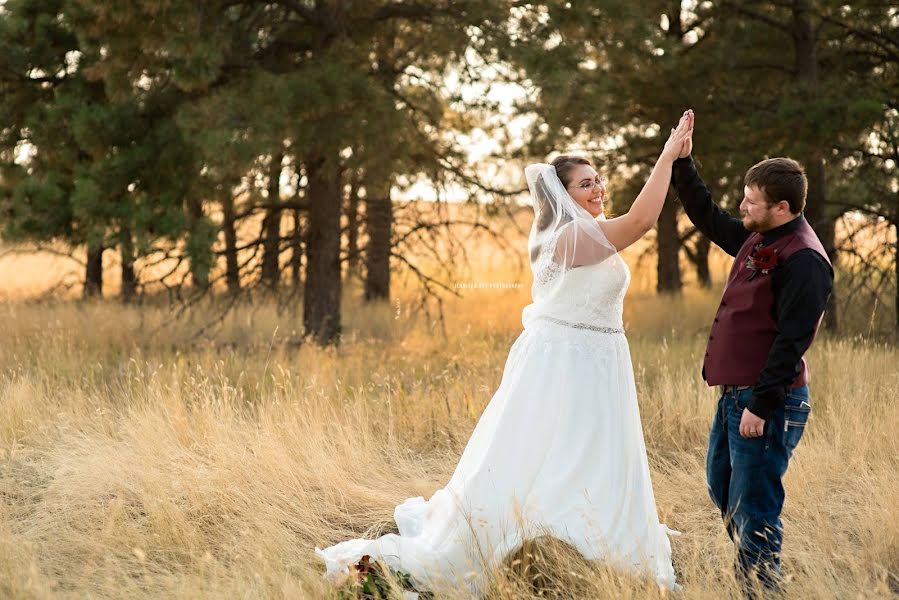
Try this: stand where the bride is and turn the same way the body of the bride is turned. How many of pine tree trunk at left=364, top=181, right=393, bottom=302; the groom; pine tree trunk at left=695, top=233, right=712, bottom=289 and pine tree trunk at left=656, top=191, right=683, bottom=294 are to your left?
3

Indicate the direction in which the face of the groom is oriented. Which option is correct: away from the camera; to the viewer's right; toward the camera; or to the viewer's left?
to the viewer's left

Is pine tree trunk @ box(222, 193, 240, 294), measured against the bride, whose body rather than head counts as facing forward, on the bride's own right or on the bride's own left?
on the bride's own left

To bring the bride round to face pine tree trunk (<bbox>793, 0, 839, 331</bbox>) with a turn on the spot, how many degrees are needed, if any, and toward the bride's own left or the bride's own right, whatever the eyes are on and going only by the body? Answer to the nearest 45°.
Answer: approximately 45° to the bride's own left

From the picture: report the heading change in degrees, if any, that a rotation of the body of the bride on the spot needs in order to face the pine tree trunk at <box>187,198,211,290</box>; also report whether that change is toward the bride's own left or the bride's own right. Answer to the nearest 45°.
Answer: approximately 135° to the bride's own left

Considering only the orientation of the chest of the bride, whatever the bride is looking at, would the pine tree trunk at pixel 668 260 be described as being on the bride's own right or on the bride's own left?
on the bride's own left

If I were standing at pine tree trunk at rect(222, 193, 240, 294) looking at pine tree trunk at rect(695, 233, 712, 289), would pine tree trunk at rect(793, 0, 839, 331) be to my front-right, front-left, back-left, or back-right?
front-right

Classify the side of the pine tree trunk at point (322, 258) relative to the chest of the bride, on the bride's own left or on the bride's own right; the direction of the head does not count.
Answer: on the bride's own left

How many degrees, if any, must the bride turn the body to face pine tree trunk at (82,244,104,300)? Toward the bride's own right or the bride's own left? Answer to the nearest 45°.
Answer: approximately 135° to the bride's own left

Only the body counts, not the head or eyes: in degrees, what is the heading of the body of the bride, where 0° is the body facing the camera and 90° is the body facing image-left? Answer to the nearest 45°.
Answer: approximately 270°

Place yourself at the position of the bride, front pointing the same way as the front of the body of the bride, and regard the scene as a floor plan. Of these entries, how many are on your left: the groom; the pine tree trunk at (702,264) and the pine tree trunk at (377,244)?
2

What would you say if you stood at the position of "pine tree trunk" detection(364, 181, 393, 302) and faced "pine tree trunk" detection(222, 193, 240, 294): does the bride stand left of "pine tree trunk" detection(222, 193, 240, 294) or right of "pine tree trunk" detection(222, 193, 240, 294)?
left
